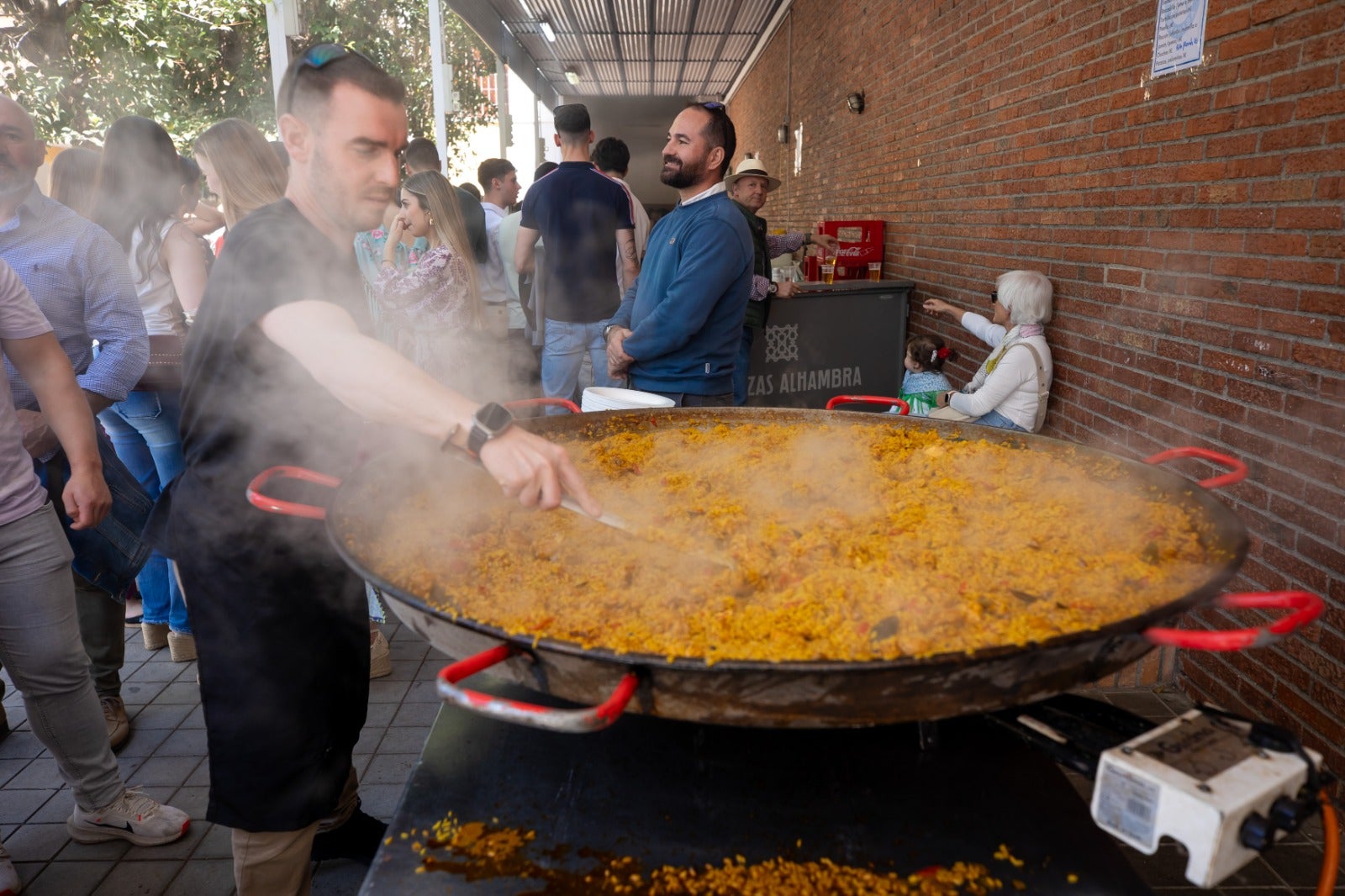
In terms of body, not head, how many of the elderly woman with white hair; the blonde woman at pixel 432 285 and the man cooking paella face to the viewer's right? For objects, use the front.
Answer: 1

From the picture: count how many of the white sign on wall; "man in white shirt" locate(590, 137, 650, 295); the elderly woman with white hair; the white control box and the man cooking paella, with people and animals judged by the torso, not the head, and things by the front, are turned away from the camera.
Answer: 1

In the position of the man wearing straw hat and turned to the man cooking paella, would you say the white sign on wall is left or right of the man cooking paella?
left

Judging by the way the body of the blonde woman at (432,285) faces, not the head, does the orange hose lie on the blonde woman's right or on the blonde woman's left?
on the blonde woman's left

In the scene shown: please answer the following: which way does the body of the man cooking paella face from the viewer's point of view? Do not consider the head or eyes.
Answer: to the viewer's right

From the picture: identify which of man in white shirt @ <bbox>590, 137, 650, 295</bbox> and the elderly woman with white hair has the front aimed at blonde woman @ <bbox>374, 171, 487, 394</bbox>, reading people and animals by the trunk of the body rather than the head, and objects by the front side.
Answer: the elderly woman with white hair

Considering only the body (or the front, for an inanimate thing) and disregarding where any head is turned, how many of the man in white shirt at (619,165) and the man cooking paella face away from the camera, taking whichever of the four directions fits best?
1

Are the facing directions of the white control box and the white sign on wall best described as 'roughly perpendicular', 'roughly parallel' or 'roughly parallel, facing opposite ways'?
roughly perpendicular

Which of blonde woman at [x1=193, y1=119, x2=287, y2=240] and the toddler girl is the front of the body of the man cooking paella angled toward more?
the toddler girl

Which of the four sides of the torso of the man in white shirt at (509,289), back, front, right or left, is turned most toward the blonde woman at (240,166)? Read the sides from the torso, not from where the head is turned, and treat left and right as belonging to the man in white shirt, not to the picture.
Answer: right

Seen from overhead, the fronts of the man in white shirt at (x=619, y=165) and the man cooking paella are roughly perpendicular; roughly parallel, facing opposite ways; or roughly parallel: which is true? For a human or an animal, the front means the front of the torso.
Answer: roughly perpendicular

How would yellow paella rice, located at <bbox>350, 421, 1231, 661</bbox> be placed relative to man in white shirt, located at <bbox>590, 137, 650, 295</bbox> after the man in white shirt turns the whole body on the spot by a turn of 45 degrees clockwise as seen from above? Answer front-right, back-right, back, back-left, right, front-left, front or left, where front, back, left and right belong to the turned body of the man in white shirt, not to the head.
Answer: back-right
